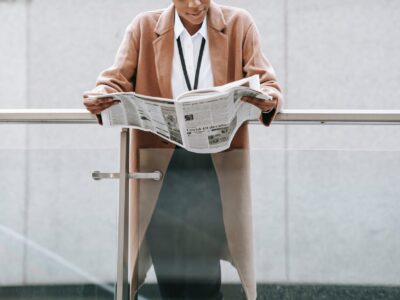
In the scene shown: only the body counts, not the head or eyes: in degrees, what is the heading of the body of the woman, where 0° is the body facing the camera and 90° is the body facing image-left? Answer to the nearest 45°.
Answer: approximately 0°

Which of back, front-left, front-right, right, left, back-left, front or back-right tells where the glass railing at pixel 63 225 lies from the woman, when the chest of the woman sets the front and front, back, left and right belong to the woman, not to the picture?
right
